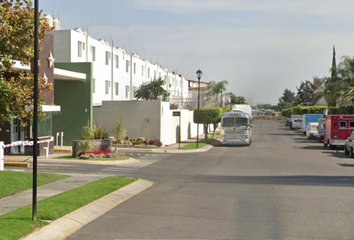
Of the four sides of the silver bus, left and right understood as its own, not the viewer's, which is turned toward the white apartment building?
right

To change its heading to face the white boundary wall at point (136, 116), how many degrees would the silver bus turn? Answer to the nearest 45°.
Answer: approximately 45° to its right

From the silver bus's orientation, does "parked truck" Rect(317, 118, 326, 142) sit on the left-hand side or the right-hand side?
on its left

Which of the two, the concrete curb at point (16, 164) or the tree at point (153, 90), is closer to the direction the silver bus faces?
the concrete curb

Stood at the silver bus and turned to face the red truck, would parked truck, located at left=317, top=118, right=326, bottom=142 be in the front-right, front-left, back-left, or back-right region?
front-left

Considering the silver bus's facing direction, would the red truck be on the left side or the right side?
on its left

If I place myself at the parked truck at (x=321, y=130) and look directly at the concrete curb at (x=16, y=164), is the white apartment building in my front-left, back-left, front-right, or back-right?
front-right

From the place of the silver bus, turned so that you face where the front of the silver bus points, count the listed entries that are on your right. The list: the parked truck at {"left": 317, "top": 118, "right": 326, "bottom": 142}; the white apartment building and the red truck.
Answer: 1

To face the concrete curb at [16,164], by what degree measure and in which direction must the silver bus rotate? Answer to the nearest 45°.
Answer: approximately 45° to its right

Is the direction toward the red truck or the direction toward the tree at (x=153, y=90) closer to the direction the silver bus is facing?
the red truck

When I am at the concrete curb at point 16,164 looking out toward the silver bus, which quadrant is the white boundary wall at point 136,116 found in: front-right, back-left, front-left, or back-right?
front-left

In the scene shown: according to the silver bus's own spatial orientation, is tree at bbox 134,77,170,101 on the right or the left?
on its right

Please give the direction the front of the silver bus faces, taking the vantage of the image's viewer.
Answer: facing the viewer
